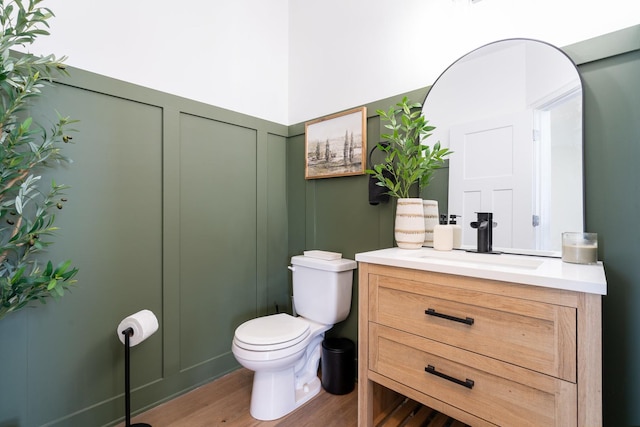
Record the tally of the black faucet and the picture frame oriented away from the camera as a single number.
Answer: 0

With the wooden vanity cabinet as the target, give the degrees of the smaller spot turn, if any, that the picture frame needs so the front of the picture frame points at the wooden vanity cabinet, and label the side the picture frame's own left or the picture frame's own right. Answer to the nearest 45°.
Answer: approximately 90° to the picture frame's own left

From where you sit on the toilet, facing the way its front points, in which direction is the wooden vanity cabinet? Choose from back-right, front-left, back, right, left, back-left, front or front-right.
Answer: left

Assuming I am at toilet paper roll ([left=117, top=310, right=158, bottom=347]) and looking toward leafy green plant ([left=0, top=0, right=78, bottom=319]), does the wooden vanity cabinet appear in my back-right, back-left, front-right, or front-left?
back-left

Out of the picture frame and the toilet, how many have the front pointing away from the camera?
0

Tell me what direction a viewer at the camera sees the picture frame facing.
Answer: facing the viewer and to the left of the viewer

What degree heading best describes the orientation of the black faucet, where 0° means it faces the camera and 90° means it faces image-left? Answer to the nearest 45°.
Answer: approximately 45°

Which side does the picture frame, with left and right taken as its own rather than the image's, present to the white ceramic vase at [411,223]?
left

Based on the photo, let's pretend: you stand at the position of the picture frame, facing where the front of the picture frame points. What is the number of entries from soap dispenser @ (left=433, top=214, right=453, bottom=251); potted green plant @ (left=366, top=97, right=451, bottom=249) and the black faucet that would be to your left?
3

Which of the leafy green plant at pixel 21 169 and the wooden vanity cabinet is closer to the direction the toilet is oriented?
the leafy green plant
